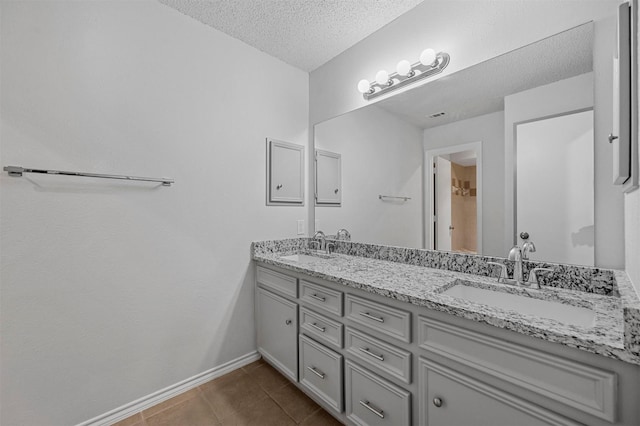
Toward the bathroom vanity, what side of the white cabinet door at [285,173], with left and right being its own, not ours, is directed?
front

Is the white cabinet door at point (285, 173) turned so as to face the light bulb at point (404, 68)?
yes

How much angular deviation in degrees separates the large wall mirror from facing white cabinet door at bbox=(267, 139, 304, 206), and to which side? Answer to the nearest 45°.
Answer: approximately 45° to its right
